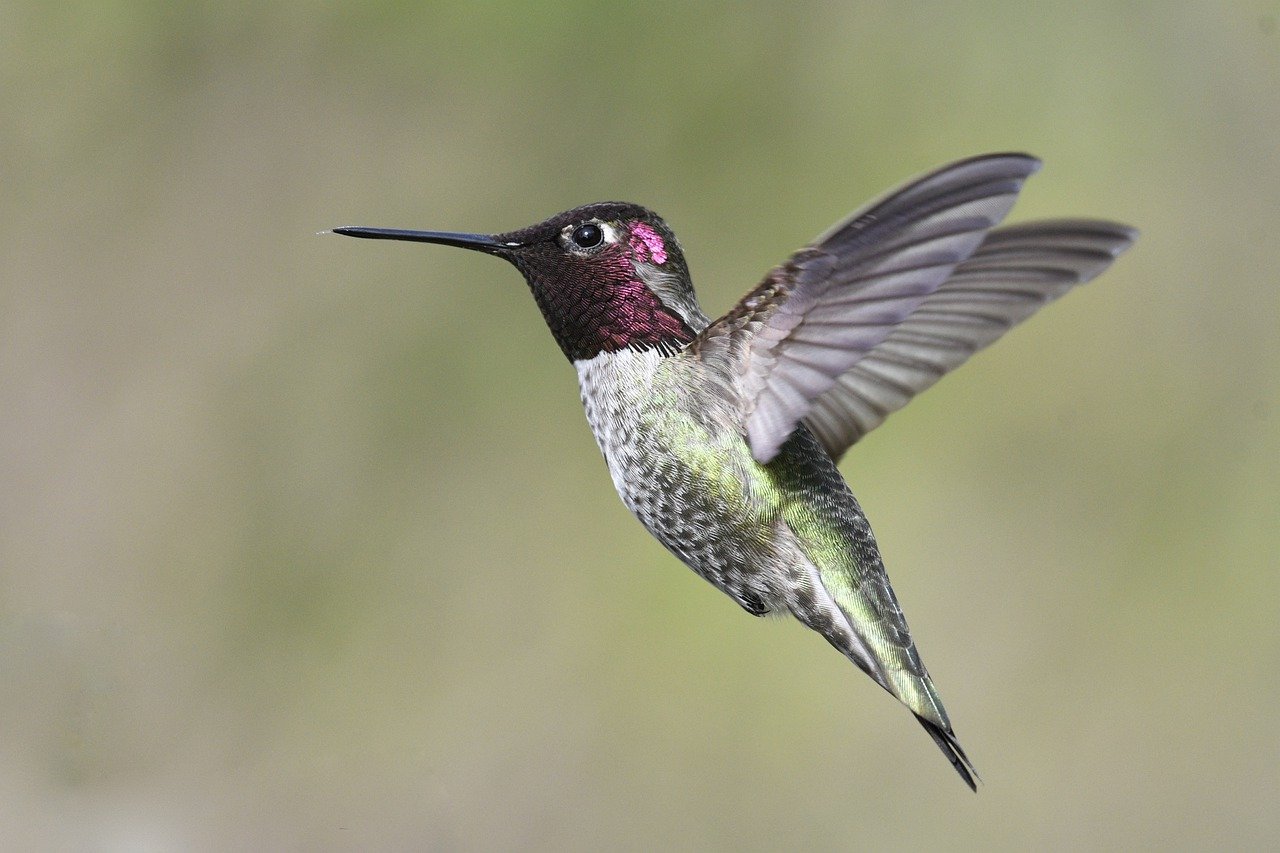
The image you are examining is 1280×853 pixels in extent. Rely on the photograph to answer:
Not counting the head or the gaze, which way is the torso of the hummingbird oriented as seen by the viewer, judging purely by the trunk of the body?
to the viewer's left
